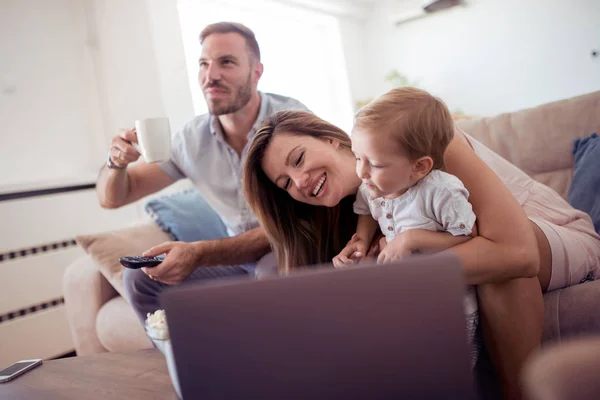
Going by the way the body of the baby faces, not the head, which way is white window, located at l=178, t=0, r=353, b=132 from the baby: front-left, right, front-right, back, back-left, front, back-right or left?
back-right

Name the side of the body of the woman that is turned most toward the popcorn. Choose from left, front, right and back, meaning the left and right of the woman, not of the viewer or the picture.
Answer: front

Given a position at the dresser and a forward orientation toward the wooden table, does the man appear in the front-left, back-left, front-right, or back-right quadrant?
front-left

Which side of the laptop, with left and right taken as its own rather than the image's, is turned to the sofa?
front

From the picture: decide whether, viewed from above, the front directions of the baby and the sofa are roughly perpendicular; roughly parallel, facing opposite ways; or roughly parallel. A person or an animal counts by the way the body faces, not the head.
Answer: roughly parallel

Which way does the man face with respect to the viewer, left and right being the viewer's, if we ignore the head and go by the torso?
facing the viewer and to the left of the viewer

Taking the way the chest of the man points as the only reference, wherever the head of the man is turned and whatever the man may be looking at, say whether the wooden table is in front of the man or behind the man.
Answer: in front

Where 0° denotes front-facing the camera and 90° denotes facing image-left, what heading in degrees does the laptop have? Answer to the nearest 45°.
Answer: approximately 180°

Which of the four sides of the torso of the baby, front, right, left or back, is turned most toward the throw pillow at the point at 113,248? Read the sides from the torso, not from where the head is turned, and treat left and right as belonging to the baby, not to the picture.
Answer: right

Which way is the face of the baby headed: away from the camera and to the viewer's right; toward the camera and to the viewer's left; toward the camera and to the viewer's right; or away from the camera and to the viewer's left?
toward the camera and to the viewer's left

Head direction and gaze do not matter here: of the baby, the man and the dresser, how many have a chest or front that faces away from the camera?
0

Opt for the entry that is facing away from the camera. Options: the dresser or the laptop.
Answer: the laptop

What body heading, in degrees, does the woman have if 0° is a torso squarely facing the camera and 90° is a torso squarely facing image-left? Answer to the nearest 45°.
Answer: approximately 45°
